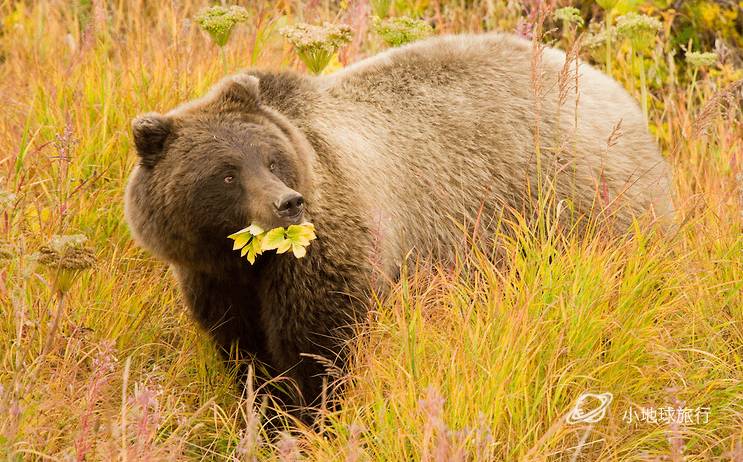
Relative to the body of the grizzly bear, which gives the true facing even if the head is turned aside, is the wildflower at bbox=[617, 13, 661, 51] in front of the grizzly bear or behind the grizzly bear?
behind

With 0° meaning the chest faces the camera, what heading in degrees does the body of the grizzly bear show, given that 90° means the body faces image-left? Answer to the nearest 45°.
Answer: approximately 45°
